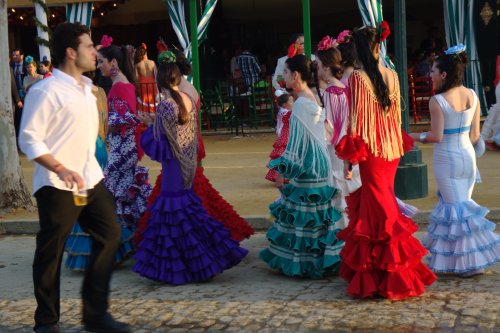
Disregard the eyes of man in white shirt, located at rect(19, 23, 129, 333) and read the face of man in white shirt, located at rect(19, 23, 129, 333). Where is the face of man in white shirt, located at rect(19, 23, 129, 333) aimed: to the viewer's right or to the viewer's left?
to the viewer's right

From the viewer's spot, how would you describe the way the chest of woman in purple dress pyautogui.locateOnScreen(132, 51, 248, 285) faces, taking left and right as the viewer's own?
facing away from the viewer and to the left of the viewer

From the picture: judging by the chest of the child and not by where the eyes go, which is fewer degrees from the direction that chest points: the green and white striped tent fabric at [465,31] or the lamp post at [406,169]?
the lamp post
